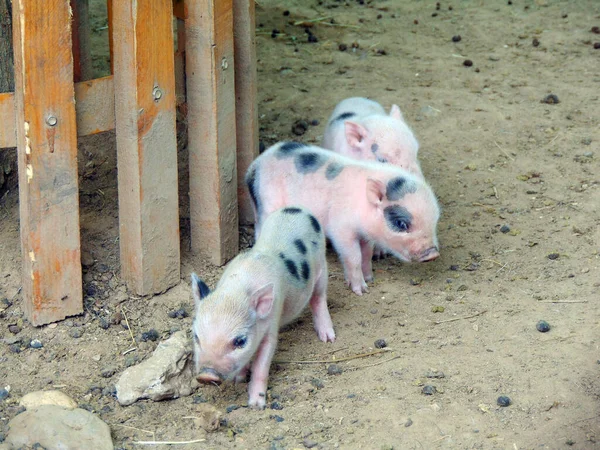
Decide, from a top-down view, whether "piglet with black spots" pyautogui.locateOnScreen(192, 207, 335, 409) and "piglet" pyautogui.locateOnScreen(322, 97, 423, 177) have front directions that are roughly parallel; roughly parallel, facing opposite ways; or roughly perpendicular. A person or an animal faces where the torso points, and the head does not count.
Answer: roughly perpendicular

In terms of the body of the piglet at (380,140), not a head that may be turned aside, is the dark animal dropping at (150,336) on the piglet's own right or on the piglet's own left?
on the piglet's own right

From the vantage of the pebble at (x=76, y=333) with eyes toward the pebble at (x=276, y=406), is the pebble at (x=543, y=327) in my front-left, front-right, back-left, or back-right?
front-left

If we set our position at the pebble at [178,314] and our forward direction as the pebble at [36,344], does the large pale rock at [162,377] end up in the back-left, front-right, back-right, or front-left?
front-left

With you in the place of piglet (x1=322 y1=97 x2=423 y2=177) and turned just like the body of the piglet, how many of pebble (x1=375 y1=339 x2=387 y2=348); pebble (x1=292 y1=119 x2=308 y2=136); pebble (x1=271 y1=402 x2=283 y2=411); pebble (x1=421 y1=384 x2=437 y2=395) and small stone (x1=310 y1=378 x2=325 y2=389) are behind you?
1

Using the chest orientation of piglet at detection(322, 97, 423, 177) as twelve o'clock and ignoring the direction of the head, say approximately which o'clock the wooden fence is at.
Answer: The wooden fence is roughly at 3 o'clock from the piglet.

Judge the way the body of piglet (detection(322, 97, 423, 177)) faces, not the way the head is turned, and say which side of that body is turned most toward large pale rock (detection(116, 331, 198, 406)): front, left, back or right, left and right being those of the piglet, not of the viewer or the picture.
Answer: right

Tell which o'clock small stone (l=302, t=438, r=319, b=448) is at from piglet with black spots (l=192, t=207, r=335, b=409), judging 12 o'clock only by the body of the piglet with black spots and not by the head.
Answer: The small stone is roughly at 10 o'clock from the piglet with black spots.

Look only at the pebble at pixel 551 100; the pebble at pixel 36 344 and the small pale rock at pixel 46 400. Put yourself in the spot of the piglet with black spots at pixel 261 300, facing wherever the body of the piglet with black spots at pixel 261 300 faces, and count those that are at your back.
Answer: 1

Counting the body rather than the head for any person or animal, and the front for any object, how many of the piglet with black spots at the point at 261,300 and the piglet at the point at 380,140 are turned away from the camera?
0

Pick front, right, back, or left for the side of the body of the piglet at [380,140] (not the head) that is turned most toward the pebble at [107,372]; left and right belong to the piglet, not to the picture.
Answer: right

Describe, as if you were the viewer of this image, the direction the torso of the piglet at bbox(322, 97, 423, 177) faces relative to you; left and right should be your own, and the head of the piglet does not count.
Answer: facing the viewer and to the right of the viewer

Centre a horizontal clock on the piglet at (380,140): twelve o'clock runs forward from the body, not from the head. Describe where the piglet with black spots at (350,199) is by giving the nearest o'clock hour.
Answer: The piglet with black spots is roughly at 2 o'clock from the piglet.

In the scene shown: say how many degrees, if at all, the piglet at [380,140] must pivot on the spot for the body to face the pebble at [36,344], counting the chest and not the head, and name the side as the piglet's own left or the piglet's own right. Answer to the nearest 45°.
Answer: approximately 90° to the piglet's own right

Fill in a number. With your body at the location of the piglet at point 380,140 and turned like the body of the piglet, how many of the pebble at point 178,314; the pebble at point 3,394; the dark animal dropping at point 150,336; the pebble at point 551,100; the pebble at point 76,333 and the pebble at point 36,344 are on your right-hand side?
5

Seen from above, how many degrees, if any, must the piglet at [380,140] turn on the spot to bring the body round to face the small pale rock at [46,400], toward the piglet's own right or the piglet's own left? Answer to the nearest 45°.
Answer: approximately 90° to the piglet's own right

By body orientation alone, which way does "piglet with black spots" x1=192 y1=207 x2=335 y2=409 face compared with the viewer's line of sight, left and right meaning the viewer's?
facing the viewer and to the left of the viewer

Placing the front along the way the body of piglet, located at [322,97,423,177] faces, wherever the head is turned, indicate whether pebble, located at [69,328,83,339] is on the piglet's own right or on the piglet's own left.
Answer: on the piglet's own right

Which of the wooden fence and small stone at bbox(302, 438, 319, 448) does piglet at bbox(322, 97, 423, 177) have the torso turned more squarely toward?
the small stone
